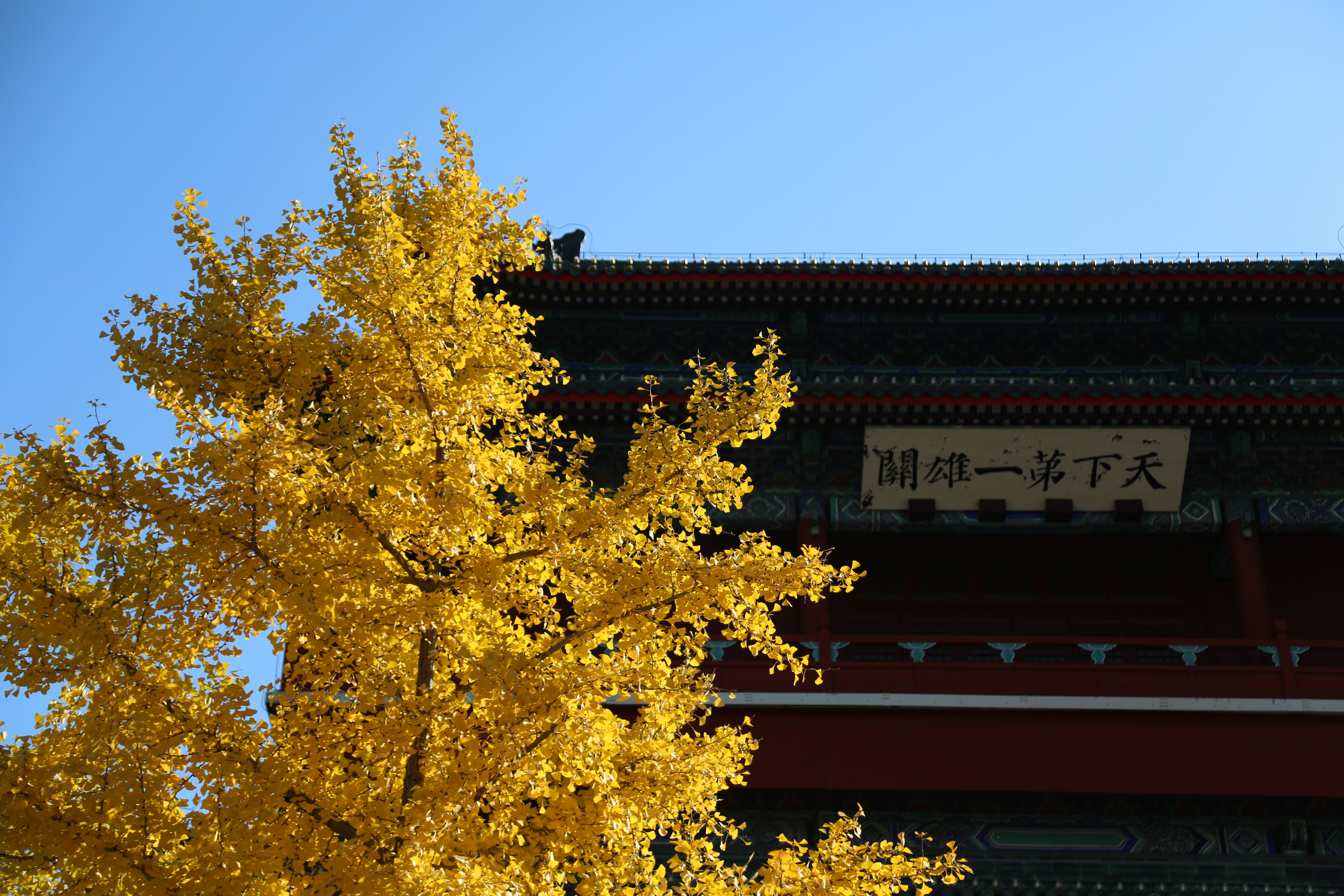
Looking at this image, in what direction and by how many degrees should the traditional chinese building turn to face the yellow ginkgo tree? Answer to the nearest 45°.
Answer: approximately 45° to its right

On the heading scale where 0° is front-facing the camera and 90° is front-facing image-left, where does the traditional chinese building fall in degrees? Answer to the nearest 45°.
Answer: approximately 0°
